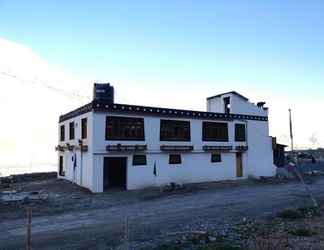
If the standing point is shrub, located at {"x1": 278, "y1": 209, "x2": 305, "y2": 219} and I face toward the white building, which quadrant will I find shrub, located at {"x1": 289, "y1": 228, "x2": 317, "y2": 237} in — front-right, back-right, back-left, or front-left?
back-left

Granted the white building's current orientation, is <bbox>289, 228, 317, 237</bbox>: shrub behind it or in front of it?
in front

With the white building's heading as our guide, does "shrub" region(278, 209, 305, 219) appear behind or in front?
in front

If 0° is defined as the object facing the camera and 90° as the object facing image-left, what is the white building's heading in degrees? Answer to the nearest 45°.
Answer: approximately 315°

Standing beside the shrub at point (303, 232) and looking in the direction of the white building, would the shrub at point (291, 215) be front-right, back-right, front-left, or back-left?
front-right
